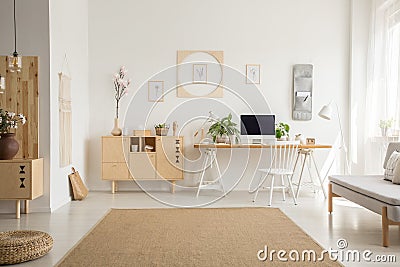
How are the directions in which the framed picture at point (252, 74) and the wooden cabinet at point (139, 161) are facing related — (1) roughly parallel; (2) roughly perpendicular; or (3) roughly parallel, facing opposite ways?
roughly parallel

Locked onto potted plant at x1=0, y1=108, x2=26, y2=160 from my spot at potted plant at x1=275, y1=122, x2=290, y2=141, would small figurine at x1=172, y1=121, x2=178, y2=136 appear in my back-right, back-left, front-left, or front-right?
front-right

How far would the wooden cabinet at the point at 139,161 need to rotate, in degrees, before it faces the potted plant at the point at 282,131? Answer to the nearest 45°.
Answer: approximately 90° to its left

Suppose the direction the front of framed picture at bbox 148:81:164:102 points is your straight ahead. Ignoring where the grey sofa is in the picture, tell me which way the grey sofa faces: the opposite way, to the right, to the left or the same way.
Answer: to the right

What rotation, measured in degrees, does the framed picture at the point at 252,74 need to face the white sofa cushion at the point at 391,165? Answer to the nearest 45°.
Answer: approximately 45° to its left

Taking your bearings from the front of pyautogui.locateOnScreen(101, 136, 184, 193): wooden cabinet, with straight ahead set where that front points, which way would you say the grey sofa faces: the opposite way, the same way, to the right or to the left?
to the right

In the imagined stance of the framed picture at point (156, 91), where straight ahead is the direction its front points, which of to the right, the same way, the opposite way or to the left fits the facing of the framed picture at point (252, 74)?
the same way

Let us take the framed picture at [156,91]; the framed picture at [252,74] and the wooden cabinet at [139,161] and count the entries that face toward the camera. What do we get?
3

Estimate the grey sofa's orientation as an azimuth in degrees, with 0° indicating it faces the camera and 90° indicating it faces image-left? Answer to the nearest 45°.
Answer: approximately 45°

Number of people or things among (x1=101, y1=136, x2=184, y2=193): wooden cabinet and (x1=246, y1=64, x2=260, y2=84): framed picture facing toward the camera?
2

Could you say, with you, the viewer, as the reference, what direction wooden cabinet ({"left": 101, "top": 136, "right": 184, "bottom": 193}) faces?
facing the viewer

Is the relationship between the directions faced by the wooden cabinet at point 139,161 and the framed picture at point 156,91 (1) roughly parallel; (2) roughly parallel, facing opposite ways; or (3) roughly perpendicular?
roughly parallel

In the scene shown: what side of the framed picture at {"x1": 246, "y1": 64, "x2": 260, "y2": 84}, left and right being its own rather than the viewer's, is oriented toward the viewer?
front
